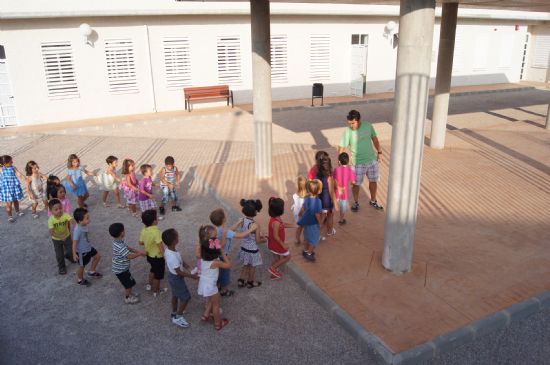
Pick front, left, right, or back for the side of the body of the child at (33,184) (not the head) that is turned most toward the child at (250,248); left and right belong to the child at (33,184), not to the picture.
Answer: front

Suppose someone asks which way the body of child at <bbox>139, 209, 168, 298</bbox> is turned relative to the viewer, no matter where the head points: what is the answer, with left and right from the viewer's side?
facing away from the viewer and to the right of the viewer

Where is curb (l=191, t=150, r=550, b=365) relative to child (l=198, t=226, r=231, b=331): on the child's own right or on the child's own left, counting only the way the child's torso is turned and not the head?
on the child's own right

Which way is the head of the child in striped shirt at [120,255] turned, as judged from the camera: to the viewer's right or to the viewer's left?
to the viewer's right

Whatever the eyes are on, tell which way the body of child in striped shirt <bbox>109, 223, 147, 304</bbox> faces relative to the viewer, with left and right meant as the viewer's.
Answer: facing to the right of the viewer

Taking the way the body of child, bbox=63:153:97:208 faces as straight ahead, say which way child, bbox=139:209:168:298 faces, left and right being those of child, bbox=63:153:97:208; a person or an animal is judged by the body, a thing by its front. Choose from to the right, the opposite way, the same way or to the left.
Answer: to the left

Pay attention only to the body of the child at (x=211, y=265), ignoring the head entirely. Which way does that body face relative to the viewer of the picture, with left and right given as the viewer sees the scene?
facing away from the viewer and to the right of the viewer

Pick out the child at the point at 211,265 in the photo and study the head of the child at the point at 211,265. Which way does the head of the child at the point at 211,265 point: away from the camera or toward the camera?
away from the camera

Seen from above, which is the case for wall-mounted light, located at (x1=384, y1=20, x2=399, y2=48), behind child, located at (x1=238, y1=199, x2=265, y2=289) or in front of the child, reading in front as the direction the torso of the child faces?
in front

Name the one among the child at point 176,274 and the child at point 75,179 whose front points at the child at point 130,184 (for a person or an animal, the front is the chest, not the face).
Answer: the child at point 75,179

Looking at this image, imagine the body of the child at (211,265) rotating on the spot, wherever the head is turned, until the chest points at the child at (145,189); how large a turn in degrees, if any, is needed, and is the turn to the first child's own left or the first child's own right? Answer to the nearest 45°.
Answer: approximately 45° to the first child's own left
